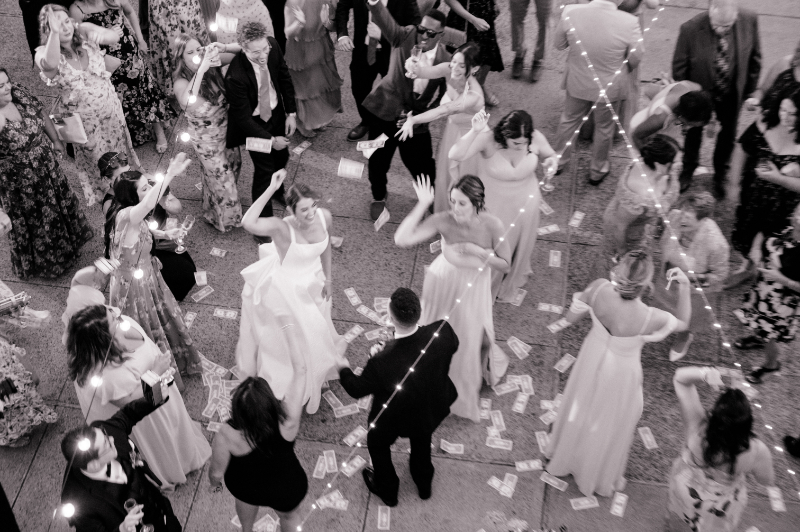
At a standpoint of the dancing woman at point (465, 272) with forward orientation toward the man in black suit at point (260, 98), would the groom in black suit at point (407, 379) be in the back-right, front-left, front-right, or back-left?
back-left

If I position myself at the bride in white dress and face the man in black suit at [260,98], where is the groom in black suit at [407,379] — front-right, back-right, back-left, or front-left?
back-right

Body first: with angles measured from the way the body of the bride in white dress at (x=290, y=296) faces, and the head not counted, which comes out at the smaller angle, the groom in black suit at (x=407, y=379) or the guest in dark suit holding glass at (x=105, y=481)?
the groom in black suit

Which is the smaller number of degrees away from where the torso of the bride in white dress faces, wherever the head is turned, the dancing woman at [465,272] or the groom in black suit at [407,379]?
the groom in black suit

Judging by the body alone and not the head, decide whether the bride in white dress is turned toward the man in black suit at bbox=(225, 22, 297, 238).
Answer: no

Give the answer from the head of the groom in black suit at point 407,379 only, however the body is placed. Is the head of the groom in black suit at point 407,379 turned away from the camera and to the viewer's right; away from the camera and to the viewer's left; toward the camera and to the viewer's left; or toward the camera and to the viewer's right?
away from the camera and to the viewer's left

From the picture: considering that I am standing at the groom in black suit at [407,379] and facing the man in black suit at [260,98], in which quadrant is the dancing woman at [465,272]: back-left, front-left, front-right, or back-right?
front-right

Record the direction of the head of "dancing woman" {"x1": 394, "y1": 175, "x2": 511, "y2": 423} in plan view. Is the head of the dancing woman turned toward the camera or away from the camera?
toward the camera

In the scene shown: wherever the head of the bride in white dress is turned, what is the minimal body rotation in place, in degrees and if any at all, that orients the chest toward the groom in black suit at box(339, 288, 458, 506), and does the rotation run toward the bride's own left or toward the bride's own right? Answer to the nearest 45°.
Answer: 0° — they already face them

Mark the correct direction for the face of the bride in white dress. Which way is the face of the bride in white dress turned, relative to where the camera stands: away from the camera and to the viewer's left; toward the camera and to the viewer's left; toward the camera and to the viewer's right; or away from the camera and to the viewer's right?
toward the camera and to the viewer's right

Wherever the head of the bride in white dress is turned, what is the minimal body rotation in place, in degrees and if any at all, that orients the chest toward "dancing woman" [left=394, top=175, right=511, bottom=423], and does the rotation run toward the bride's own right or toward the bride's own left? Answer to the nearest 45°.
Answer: approximately 45° to the bride's own left

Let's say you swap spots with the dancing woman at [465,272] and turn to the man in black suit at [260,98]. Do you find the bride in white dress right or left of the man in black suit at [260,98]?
left

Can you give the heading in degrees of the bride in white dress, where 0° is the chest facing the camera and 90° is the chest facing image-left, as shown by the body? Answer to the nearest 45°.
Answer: approximately 315°
